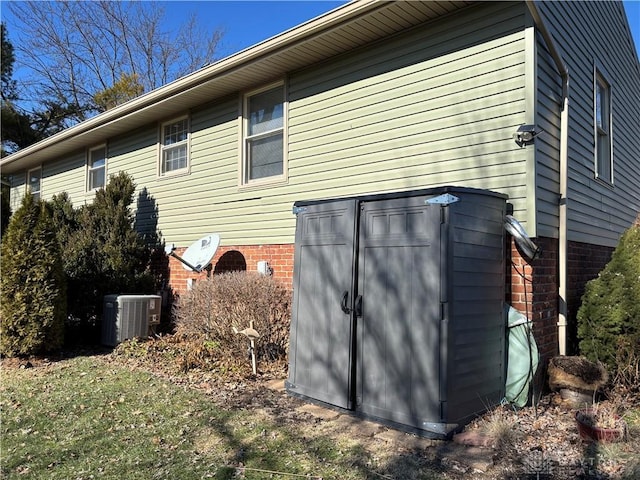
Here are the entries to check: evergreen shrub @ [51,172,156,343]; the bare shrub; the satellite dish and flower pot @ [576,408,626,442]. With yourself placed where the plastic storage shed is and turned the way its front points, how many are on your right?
3

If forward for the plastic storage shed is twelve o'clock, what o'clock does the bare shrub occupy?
The bare shrub is roughly at 3 o'clock from the plastic storage shed.

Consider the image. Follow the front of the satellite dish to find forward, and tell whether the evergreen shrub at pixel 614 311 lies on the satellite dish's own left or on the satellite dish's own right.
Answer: on the satellite dish's own left

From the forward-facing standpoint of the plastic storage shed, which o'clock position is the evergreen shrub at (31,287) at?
The evergreen shrub is roughly at 2 o'clock from the plastic storage shed.

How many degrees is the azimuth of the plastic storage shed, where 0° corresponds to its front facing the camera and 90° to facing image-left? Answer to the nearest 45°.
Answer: approximately 45°

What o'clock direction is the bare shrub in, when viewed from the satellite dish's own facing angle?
The bare shrub is roughly at 10 o'clock from the satellite dish.

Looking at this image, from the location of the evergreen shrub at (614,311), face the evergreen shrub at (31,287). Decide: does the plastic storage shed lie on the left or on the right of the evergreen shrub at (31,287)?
left

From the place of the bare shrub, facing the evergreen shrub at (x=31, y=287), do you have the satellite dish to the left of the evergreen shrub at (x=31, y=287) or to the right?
right

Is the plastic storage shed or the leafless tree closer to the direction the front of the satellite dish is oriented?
the plastic storage shed

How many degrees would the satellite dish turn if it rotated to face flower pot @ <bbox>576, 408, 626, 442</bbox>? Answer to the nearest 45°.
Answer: approximately 90° to its left

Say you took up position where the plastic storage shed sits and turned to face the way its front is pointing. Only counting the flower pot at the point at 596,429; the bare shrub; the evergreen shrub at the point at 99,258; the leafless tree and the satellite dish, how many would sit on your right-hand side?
4
